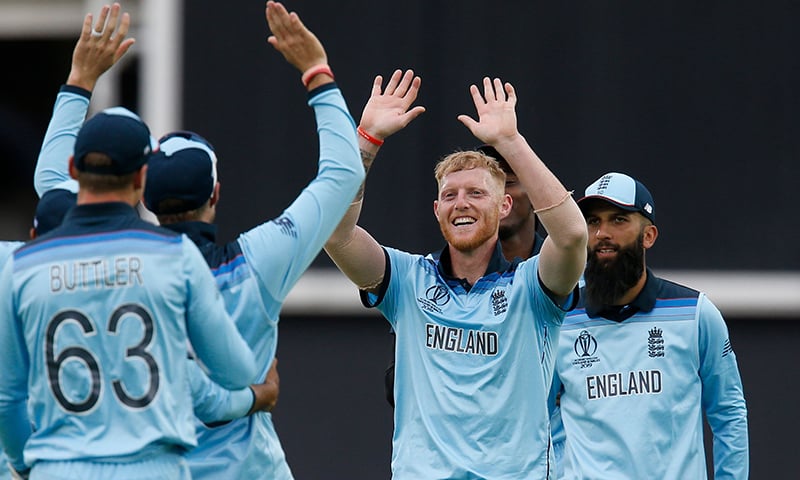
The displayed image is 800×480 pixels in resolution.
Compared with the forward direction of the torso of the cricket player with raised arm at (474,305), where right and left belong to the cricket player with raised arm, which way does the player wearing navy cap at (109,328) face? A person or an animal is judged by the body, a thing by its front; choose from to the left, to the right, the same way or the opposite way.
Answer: the opposite way

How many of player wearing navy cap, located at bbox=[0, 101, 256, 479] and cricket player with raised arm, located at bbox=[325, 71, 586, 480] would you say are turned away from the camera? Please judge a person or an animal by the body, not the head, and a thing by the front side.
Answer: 1

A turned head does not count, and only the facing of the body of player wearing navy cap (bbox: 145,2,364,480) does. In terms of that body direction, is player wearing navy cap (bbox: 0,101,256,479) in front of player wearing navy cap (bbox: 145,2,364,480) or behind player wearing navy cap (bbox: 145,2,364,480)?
behind

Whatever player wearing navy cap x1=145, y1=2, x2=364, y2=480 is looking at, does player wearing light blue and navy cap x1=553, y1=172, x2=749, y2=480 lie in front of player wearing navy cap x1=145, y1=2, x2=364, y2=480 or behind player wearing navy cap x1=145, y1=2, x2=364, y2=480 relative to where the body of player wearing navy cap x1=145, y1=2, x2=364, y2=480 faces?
in front

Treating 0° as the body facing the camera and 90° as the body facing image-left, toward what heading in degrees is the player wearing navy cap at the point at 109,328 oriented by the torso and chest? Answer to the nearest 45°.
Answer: approximately 180°

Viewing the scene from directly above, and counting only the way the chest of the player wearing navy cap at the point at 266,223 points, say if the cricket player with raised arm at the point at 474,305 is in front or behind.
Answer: in front

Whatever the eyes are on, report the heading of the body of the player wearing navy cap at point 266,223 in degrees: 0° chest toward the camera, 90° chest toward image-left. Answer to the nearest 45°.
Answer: approximately 225°

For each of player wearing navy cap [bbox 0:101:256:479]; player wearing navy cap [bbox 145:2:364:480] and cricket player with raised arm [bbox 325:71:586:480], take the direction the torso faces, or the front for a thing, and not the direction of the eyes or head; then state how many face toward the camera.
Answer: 1

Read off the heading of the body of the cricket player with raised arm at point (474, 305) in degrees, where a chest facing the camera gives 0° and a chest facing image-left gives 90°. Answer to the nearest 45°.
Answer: approximately 0°

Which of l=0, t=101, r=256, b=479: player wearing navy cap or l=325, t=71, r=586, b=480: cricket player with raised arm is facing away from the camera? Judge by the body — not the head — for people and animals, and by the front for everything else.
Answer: the player wearing navy cap

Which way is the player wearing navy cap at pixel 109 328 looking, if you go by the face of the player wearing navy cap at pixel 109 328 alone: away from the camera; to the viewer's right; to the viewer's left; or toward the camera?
away from the camera
